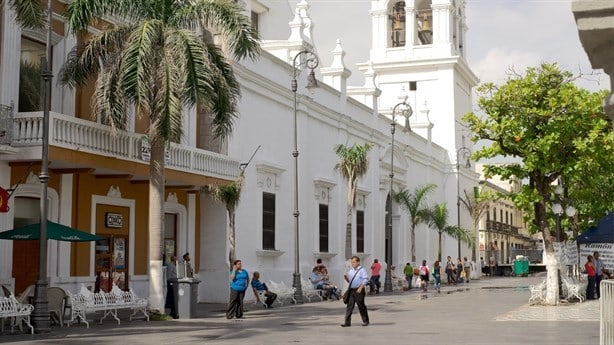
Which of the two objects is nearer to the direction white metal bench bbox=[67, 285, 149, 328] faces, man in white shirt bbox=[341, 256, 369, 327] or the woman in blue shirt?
the man in white shirt

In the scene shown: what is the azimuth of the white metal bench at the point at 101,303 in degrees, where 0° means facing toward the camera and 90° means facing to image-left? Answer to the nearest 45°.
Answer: approximately 315°

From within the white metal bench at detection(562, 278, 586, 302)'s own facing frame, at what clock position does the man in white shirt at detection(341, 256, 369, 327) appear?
The man in white shirt is roughly at 2 o'clock from the white metal bench.

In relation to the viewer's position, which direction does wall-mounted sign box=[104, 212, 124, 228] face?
facing the viewer and to the right of the viewer

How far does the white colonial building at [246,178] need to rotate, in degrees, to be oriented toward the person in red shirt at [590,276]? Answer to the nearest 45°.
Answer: approximately 45° to its left

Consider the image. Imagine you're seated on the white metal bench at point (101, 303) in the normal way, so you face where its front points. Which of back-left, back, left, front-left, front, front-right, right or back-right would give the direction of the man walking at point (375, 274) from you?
left

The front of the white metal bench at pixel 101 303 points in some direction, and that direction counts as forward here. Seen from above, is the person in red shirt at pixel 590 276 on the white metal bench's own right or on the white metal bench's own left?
on the white metal bench's own left

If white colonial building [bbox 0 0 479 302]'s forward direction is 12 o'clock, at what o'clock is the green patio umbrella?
The green patio umbrella is roughly at 2 o'clock from the white colonial building.

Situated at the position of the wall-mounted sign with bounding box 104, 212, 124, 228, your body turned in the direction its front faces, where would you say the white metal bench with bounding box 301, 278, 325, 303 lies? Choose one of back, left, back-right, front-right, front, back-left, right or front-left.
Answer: left
